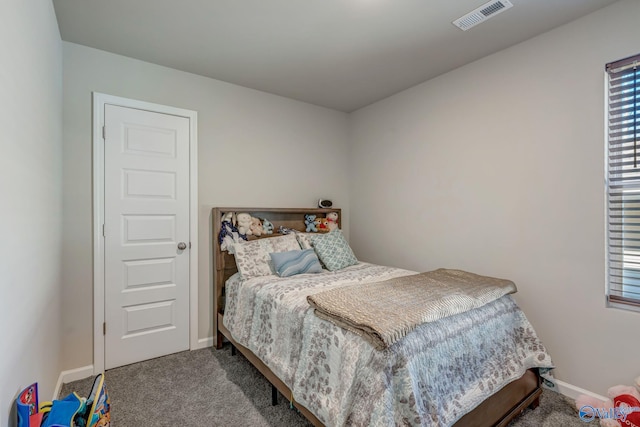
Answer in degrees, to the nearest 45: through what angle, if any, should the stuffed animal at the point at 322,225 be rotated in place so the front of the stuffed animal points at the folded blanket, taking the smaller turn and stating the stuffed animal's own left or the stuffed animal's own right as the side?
0° — it already faces it

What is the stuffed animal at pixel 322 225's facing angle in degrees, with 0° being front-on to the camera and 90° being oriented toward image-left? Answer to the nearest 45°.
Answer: approximately 0°

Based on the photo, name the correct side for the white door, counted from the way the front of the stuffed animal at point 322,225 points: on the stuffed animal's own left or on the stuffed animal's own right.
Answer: on the stuffed animal's own right

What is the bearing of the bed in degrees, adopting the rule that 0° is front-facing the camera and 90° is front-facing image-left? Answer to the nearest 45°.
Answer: approximately 315°

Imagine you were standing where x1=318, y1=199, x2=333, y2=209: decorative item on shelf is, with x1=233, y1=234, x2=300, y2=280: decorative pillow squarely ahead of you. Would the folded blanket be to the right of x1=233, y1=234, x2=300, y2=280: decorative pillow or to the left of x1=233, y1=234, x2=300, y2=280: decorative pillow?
left
